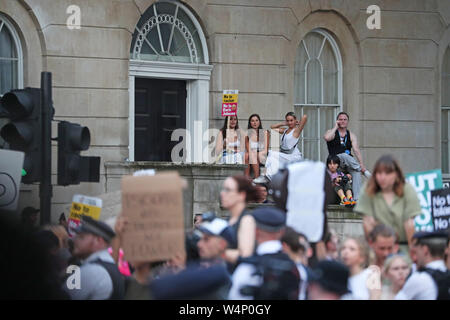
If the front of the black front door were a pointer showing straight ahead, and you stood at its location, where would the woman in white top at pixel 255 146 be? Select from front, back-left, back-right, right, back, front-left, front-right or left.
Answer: front-left

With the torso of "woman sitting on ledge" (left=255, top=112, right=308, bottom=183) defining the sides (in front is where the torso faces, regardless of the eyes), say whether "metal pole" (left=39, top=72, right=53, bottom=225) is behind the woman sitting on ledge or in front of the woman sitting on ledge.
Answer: in front

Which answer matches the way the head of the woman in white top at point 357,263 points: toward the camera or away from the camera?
toward the camera

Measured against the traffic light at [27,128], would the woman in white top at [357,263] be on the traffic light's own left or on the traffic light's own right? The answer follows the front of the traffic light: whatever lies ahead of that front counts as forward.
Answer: on the traffic light's own left

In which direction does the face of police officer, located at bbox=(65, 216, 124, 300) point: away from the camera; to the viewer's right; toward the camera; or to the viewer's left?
to the viewer's left

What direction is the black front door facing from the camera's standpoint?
toward the camera

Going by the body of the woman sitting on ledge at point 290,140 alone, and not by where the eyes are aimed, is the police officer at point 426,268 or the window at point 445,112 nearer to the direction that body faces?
the police officer

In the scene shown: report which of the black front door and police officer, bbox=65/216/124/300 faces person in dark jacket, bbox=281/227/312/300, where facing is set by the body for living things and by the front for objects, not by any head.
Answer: the black front door

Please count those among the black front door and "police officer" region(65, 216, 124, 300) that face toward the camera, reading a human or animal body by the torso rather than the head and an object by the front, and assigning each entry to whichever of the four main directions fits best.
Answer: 1

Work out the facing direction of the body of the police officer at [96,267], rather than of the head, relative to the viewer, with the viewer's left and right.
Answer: facing to the left of the viewer

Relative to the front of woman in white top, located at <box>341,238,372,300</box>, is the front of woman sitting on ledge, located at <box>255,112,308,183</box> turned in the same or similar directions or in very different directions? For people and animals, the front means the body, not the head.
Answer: same or similar directions
